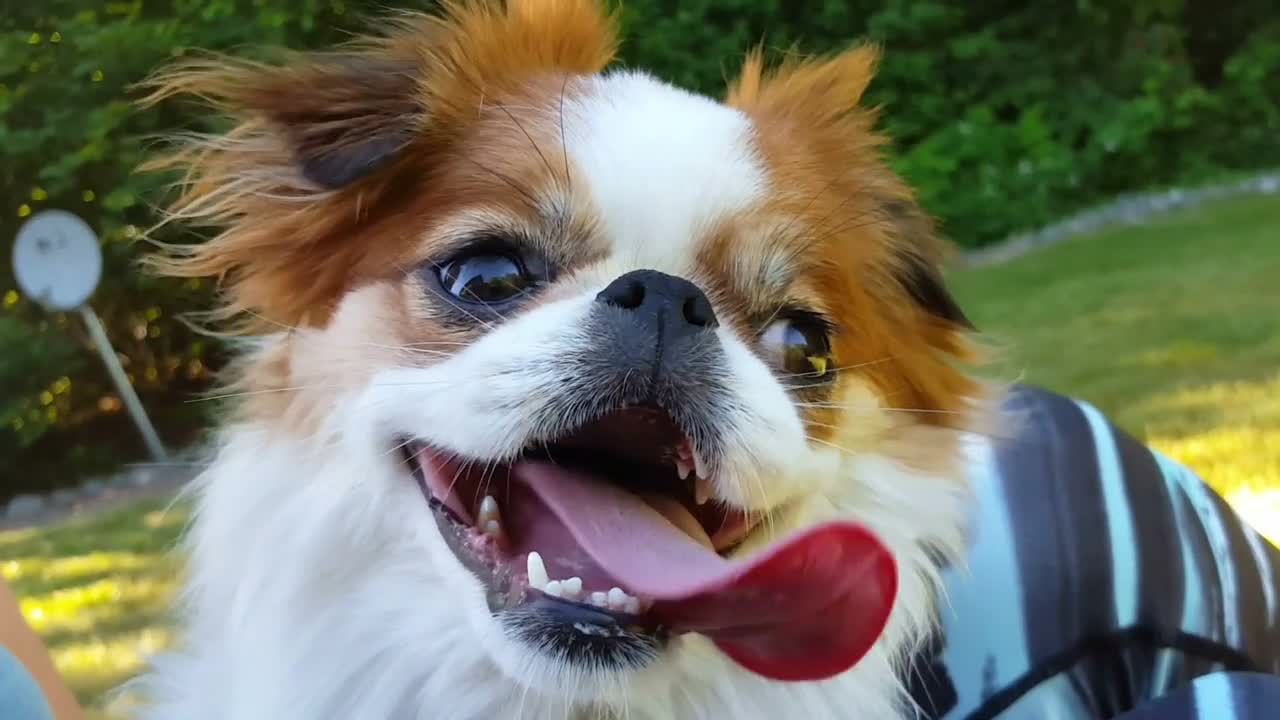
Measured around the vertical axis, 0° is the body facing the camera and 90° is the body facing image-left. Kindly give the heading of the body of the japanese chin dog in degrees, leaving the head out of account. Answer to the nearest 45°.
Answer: approximately 0°

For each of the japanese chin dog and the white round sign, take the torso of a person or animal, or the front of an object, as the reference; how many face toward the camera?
2

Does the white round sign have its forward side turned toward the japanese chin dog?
yes

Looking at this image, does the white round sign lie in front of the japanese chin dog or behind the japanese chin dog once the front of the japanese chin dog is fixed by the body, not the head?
behind

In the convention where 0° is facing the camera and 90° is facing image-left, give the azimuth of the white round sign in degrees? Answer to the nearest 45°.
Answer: approximately 0°
